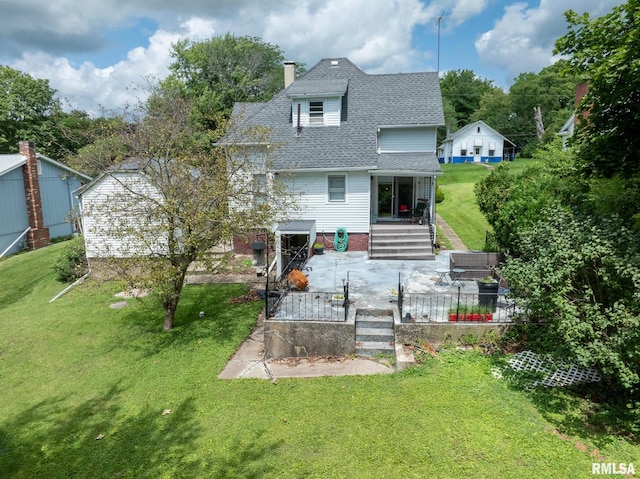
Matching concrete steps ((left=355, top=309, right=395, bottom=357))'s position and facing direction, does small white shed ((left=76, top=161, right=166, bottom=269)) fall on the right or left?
on its right

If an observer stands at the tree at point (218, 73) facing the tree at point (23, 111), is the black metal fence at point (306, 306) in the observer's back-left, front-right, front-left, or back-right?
back-left

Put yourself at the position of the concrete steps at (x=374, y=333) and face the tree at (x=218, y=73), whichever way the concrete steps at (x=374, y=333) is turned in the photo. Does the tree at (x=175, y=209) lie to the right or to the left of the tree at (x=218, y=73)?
left

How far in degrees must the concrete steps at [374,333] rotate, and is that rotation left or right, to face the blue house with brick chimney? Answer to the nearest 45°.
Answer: approximately 135° to its right

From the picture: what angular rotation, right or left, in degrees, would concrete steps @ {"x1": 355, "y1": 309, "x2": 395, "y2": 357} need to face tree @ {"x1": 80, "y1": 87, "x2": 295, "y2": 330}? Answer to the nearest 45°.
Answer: approximately 90° to its right

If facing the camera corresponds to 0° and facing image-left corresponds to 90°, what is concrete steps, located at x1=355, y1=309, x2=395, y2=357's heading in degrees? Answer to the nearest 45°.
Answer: approximately 0°
